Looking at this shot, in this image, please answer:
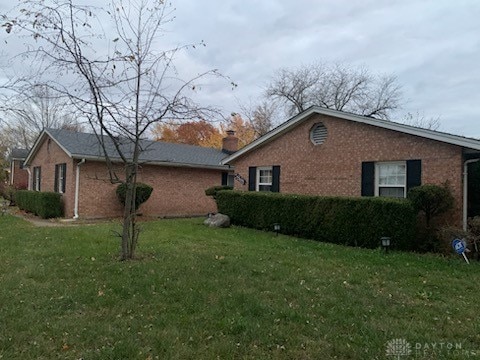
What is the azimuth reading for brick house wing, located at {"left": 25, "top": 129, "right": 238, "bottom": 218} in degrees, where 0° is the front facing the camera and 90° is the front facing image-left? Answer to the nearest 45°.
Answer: approximately 45°

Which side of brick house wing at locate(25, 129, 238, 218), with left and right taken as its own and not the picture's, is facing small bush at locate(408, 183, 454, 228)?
left

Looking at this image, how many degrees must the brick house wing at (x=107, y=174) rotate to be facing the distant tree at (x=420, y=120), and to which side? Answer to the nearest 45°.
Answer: approximately 135° to its left

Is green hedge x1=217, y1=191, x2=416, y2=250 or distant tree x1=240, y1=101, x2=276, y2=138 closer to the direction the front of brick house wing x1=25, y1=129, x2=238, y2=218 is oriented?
the green hedge

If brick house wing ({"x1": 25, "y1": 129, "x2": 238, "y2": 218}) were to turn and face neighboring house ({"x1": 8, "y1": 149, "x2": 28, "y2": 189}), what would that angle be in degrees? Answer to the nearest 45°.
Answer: approximately 90° to its right

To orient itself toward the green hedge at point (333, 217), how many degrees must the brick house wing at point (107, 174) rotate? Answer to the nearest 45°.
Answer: approximately 90° to its left

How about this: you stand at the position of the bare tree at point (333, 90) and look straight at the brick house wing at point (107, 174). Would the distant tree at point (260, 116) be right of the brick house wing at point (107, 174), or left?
right

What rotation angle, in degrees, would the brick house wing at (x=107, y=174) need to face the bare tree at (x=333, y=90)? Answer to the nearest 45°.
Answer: approximately 180°

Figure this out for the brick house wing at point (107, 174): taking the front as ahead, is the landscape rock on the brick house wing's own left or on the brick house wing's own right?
on the brick house wing's own left

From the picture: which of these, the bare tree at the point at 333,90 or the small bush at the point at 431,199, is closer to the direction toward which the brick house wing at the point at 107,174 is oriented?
the small bush

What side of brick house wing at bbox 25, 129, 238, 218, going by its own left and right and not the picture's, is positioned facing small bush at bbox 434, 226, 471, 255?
left
